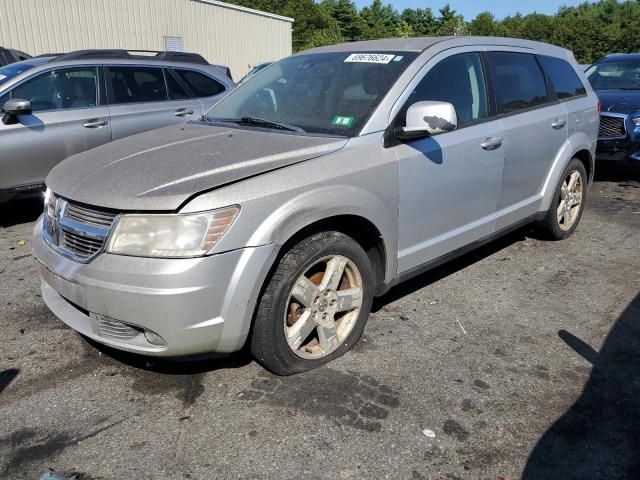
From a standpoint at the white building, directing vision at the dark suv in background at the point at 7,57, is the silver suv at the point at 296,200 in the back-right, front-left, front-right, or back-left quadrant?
front-left

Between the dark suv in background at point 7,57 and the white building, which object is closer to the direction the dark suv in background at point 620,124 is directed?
the dark suv in background

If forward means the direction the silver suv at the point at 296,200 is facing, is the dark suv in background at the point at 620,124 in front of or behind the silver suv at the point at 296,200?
behind

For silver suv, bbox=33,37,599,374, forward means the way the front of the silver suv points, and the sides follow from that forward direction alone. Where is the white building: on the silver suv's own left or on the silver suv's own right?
on the silver suv's own right

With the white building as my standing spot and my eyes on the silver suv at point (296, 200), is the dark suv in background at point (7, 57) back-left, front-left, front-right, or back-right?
front-right

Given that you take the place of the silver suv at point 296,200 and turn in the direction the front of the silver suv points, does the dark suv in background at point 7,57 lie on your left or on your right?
on your right

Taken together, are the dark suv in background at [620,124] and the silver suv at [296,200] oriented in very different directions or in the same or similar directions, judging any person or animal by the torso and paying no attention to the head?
same or similar directions

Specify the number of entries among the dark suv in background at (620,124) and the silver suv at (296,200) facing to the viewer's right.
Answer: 0

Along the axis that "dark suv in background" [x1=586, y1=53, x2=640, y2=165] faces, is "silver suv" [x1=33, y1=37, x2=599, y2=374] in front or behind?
in front

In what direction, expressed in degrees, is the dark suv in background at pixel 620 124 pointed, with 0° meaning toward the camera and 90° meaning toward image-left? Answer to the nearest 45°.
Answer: approximately 45°

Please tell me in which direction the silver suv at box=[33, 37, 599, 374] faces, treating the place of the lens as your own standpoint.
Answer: facing the viewer and to the left of the viewer

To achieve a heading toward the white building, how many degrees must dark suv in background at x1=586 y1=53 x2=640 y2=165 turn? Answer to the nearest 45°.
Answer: approximately 90° to its right
